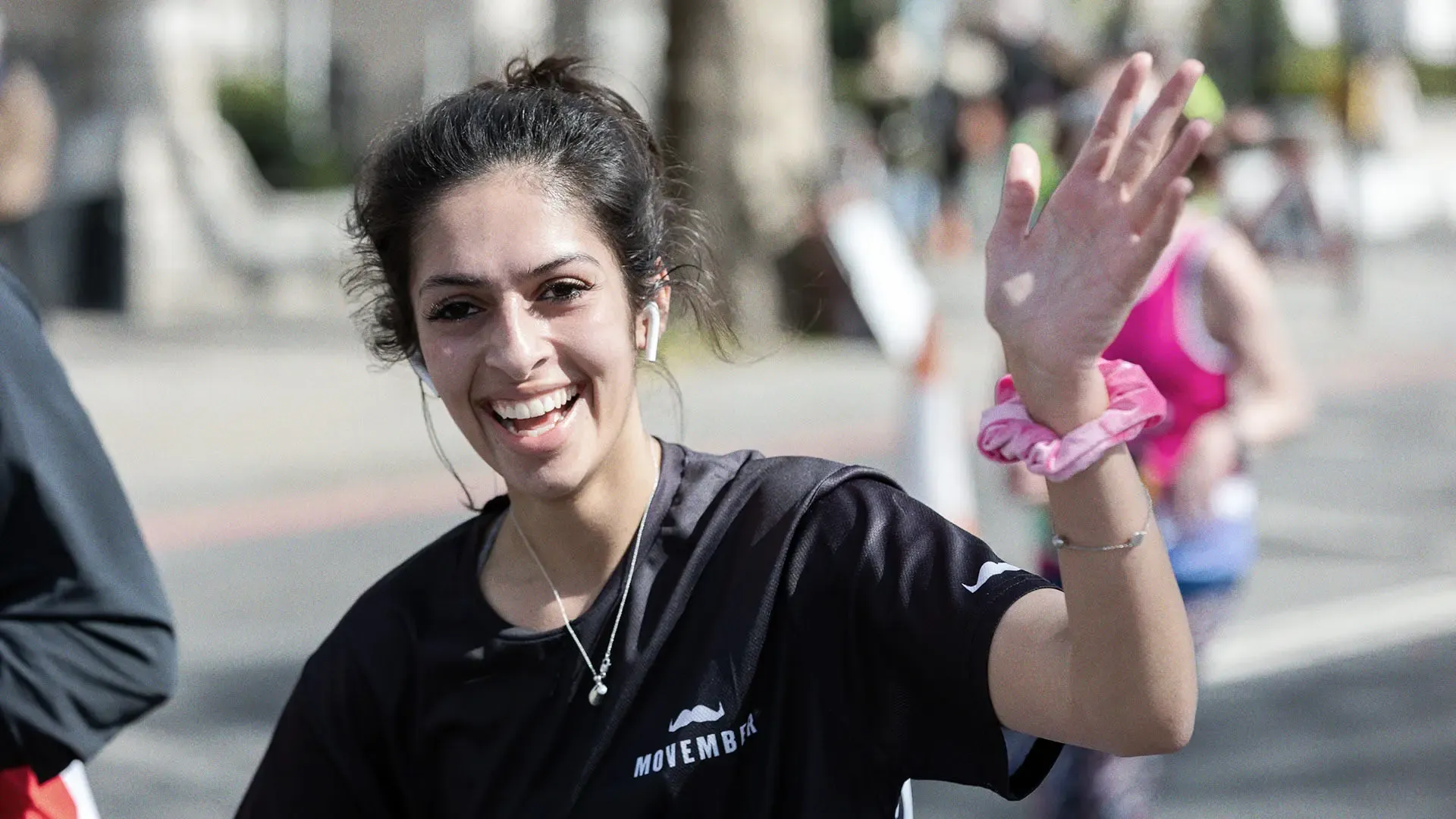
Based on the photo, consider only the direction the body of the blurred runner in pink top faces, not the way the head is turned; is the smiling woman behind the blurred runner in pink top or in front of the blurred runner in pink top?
in front

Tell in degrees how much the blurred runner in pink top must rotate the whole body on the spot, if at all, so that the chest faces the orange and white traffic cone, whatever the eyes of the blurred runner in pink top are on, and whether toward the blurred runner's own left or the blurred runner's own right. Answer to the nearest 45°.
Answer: approximately 90° to the blurred runner's own right

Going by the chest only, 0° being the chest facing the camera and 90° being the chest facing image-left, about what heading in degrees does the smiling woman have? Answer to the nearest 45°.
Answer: approximately 0°

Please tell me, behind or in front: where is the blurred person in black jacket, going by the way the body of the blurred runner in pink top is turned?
in front

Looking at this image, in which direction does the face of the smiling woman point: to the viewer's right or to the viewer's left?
to the viewer's left
